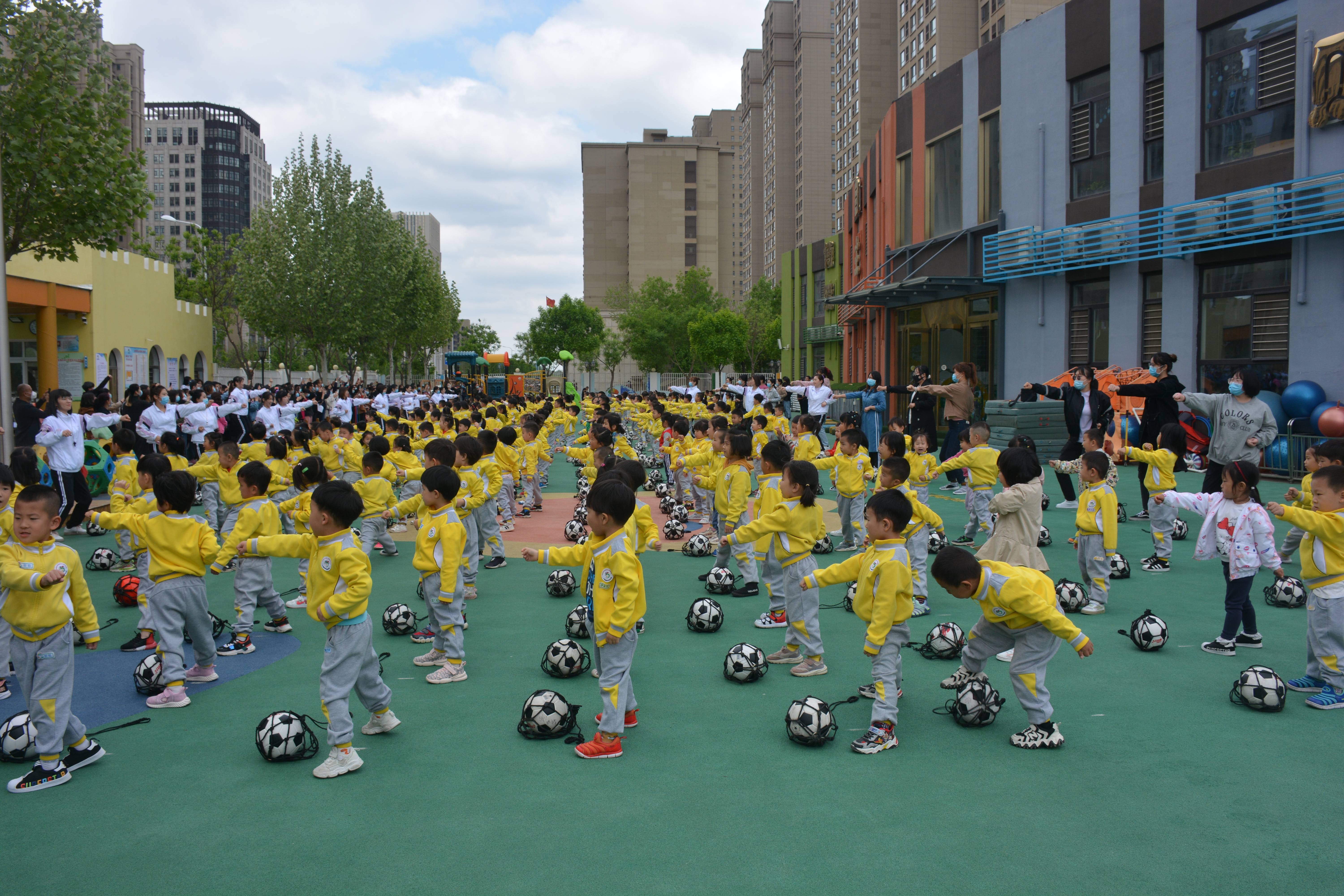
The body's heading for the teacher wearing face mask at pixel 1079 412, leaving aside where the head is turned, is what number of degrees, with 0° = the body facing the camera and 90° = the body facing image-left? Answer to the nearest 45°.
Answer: approximately 45°

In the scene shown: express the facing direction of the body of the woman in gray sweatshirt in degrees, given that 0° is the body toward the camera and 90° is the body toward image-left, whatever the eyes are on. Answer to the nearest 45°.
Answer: approximately 45°

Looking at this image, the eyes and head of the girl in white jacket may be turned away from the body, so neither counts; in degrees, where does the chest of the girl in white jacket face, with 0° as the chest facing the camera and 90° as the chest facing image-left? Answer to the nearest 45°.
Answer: approximately 45°

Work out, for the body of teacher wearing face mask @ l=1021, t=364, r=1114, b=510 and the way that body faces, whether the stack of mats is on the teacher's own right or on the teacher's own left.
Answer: on the teacher's own right

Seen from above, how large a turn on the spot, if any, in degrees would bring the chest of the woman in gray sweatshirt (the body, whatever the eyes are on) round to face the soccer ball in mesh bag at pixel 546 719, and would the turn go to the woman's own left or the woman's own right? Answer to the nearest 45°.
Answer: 0° — they already face it

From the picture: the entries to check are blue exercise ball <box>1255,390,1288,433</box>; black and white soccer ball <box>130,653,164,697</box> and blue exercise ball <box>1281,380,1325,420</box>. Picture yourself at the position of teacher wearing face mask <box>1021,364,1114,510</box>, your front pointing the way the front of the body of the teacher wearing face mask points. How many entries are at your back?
2
